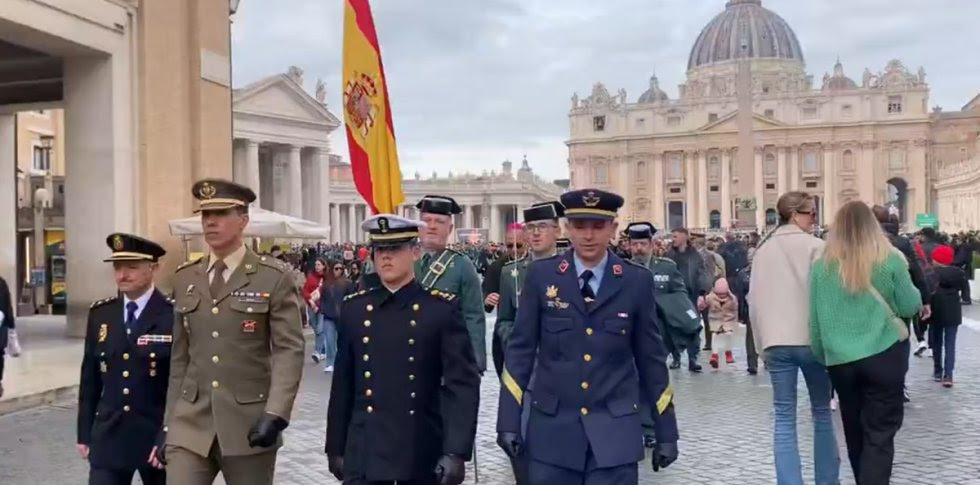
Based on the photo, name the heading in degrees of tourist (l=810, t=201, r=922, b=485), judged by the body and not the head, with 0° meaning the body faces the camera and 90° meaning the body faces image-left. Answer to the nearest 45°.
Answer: approximately 180°

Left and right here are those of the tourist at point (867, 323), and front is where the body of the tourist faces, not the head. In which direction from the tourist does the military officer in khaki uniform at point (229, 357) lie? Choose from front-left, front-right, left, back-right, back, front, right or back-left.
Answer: back-left

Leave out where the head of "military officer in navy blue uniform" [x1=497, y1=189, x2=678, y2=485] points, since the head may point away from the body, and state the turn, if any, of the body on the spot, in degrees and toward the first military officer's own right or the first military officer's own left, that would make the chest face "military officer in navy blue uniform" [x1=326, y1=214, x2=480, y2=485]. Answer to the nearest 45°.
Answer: approximately 90° to the first military officer's own right

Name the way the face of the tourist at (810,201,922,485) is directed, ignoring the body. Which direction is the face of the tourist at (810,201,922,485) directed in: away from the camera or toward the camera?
away from the camera

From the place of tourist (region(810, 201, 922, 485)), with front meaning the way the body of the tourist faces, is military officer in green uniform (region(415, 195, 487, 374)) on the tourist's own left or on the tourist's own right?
on the tourist's own left

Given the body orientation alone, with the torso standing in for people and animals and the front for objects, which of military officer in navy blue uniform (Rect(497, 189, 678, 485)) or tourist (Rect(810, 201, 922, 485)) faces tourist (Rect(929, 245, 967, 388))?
tourist (Rect(810, 201, 922, 485))

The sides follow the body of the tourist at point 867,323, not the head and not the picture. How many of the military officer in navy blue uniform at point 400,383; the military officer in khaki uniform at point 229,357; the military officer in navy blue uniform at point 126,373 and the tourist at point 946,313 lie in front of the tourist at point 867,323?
1

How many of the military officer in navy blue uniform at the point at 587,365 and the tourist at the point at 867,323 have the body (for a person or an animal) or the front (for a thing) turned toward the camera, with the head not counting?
1

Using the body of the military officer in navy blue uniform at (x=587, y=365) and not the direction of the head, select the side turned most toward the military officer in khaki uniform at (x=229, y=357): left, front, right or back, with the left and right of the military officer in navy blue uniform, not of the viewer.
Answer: right

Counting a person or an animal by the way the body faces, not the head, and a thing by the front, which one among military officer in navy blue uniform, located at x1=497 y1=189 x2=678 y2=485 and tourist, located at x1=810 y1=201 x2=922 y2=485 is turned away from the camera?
the tourist

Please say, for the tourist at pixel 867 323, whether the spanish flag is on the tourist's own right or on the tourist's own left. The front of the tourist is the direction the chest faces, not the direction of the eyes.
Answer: on the tourist's own left

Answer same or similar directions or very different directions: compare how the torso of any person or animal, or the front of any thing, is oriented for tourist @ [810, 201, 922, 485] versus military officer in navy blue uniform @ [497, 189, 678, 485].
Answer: very different directions

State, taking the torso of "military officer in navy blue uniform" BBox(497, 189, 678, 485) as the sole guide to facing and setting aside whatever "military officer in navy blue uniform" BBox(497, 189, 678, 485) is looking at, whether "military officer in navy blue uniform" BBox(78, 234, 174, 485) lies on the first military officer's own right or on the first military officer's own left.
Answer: on the first military officer's own right
